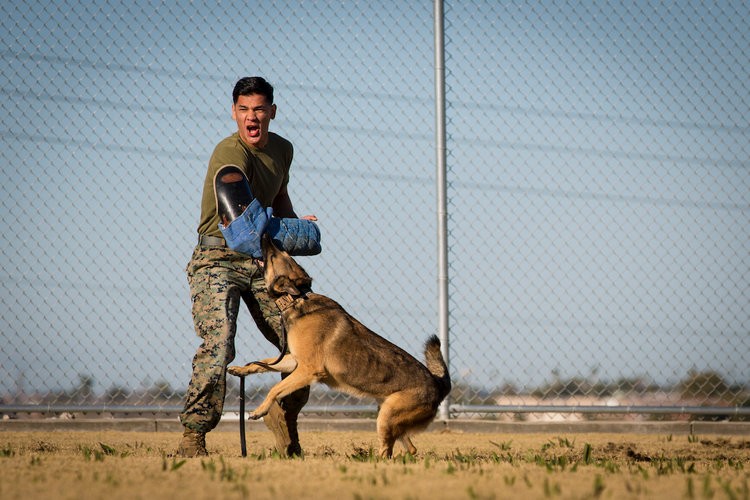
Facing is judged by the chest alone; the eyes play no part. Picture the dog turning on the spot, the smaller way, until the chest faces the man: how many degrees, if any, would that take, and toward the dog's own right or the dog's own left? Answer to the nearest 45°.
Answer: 0° — it already faces them

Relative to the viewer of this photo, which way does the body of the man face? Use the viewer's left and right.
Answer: facing the viewer and to the right of the viewer

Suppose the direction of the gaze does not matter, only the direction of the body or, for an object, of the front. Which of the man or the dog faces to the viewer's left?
the dog

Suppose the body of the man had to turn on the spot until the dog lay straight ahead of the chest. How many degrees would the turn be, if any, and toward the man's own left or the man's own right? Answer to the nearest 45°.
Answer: approximately 45° to the man's own left

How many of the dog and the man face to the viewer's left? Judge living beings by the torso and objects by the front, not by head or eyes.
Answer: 1

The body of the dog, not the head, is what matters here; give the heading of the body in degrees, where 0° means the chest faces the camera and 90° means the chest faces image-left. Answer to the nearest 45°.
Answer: approximately 90°
